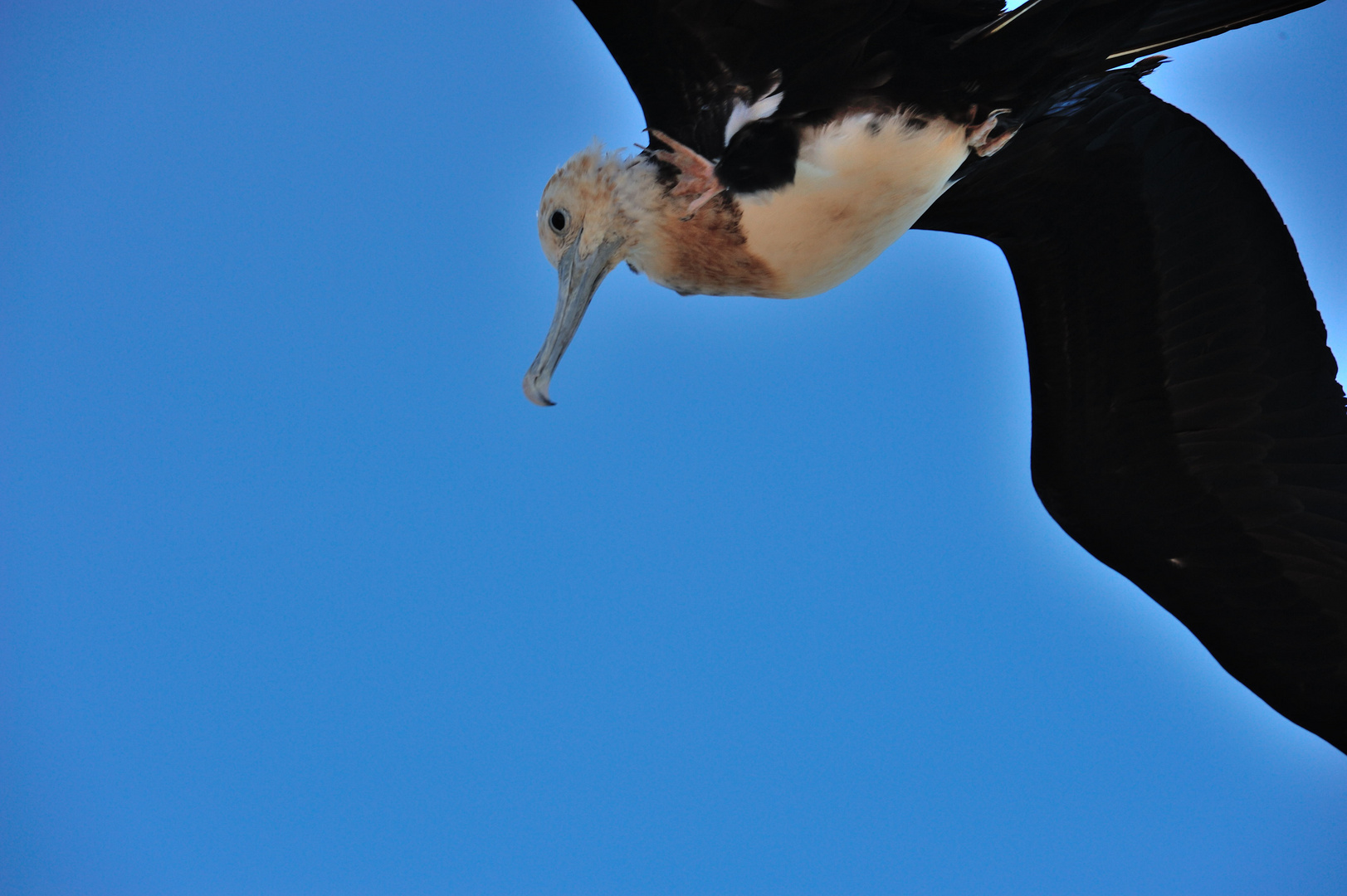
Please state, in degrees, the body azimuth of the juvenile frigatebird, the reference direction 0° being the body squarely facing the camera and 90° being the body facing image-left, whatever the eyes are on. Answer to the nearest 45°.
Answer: approximately 90°
